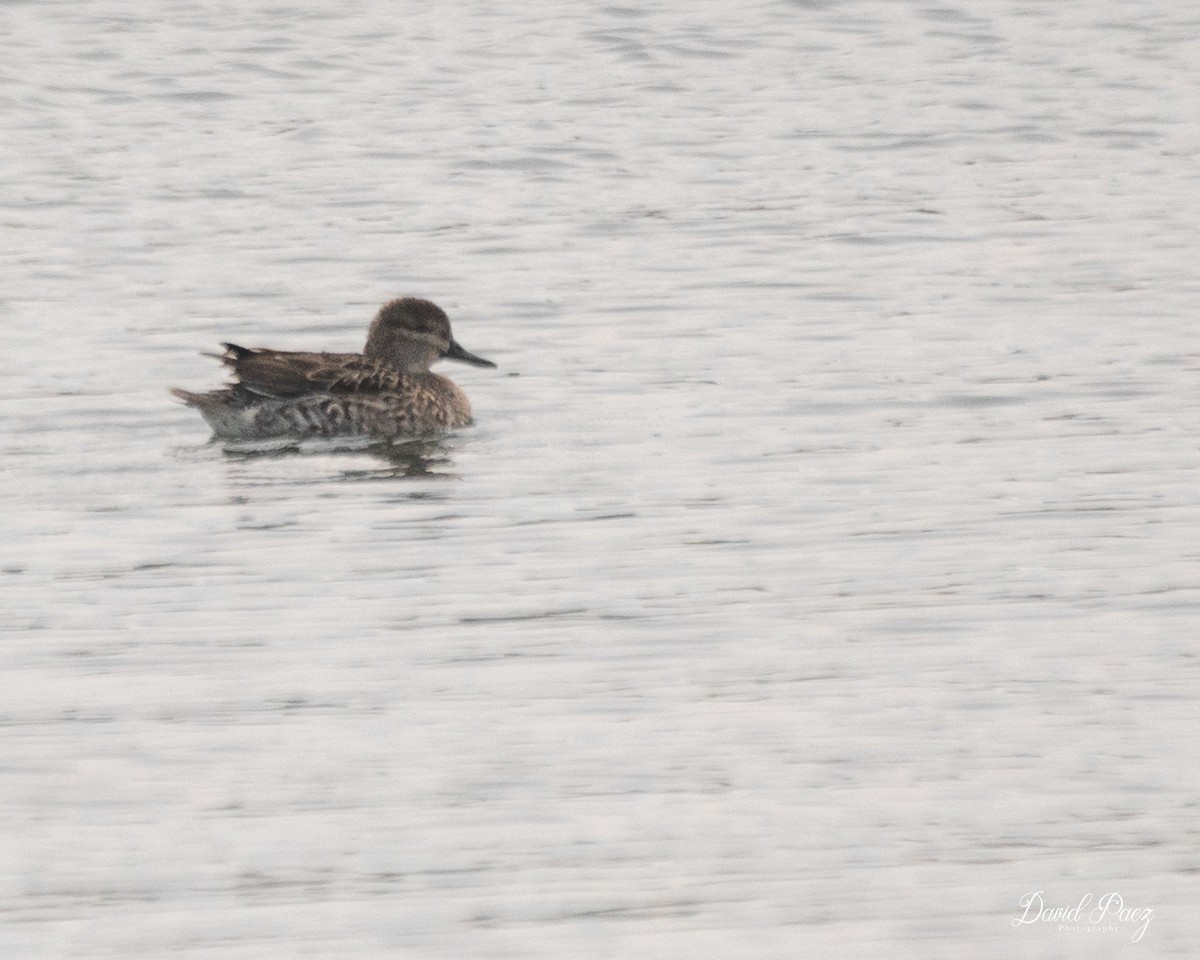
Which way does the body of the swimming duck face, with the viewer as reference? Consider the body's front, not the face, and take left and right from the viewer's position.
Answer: facing to the right of the viewer
